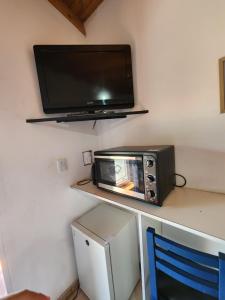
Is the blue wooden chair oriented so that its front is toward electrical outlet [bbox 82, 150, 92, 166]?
no

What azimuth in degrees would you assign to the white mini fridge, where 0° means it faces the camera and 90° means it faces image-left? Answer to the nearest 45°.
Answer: approximately 45°

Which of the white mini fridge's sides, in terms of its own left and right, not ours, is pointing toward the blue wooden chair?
left

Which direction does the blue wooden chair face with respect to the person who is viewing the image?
facing away from the viewer and to the right of the viewer
